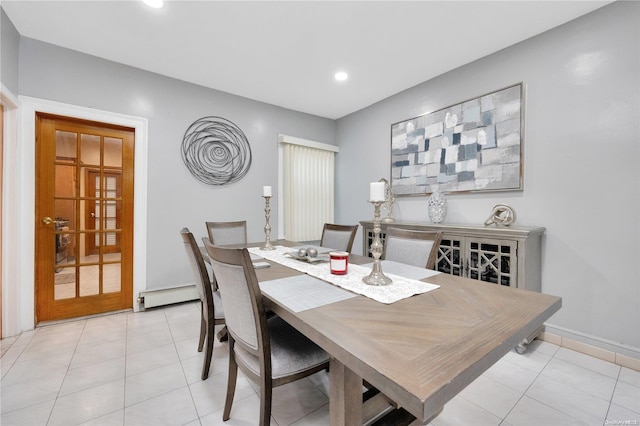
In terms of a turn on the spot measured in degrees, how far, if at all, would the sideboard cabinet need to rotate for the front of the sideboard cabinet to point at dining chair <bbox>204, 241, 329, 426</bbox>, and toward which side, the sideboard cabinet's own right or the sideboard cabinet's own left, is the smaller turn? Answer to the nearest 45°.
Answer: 0° — it already faces it

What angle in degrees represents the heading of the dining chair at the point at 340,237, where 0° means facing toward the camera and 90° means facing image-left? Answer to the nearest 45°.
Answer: approximately 45°

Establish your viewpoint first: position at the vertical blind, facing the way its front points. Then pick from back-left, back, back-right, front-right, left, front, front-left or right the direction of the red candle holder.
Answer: front-right

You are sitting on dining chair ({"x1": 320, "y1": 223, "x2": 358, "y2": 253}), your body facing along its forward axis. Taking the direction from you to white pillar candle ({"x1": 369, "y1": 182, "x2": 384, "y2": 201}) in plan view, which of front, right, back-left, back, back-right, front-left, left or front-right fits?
front-left

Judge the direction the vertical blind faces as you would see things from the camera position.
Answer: facing the viewer and to the right of the viewer

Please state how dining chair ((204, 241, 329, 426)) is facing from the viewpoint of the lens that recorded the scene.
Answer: facing away from the viewer and to the right of the viewer

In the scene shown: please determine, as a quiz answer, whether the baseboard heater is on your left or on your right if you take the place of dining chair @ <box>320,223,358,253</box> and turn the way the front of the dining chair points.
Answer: on your right

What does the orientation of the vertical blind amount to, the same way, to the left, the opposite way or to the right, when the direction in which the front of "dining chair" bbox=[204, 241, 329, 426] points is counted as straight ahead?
to the right

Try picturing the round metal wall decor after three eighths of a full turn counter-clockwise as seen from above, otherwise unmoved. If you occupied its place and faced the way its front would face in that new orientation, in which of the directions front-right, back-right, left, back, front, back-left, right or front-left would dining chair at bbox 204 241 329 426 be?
back-right

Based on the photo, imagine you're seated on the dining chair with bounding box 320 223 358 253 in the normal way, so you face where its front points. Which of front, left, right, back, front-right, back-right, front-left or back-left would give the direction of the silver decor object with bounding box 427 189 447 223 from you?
back-left

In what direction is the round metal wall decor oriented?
toward the camera

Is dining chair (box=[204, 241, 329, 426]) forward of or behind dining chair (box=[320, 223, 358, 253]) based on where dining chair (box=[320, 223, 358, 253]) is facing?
forward
